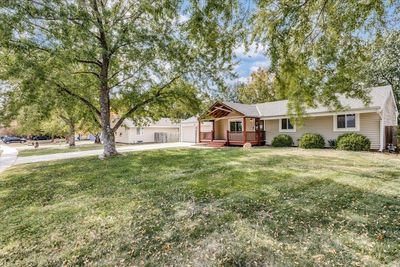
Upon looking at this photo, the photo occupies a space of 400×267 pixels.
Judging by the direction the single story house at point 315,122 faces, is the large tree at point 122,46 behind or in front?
in front

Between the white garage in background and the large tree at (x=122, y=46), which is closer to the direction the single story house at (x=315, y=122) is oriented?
the large tree

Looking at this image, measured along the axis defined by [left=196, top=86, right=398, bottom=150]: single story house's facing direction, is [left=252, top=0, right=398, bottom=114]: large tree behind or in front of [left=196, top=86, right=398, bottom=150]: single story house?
in front

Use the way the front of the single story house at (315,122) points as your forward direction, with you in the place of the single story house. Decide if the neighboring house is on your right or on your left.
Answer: on your right

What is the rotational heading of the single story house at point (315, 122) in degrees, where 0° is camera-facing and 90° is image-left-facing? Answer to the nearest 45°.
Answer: approximately 45°

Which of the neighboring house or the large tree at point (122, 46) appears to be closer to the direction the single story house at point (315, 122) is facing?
the large tree
